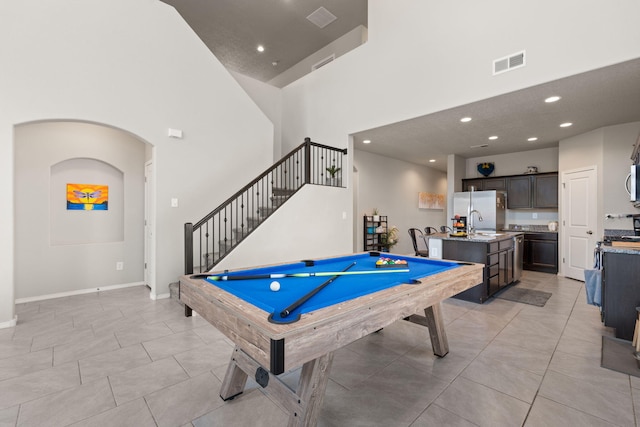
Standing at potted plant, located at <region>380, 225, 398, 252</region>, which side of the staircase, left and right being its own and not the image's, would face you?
back

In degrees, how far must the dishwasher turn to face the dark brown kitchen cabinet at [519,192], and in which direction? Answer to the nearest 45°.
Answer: approximately 90° to its left

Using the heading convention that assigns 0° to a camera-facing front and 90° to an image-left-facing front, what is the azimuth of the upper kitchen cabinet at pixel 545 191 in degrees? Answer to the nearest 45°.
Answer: approximately 0°

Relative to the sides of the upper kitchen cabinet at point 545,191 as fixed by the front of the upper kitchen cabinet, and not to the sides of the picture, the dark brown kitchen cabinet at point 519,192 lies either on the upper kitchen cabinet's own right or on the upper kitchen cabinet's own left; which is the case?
on the upper kitchen cabinet's own right

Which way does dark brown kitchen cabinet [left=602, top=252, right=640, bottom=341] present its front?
to the viewer's left

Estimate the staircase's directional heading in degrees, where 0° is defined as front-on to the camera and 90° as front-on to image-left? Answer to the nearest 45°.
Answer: approximately 45°

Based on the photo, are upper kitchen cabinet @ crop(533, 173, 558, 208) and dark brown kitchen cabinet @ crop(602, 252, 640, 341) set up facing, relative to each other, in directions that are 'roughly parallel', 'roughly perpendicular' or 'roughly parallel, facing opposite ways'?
roughly perpendicular

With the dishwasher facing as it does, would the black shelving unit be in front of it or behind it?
behind

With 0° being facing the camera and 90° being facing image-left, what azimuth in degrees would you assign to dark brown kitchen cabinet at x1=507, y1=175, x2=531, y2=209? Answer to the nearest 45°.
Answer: approximately 0°

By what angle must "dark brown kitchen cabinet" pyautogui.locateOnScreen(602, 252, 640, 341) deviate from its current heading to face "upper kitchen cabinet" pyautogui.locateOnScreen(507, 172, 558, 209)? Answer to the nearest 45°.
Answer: approximately 90° to its right

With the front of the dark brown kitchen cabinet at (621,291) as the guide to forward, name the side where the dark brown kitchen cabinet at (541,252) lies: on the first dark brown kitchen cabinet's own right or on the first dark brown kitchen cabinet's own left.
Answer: on the first dark brown kitchen cabinet's own right
